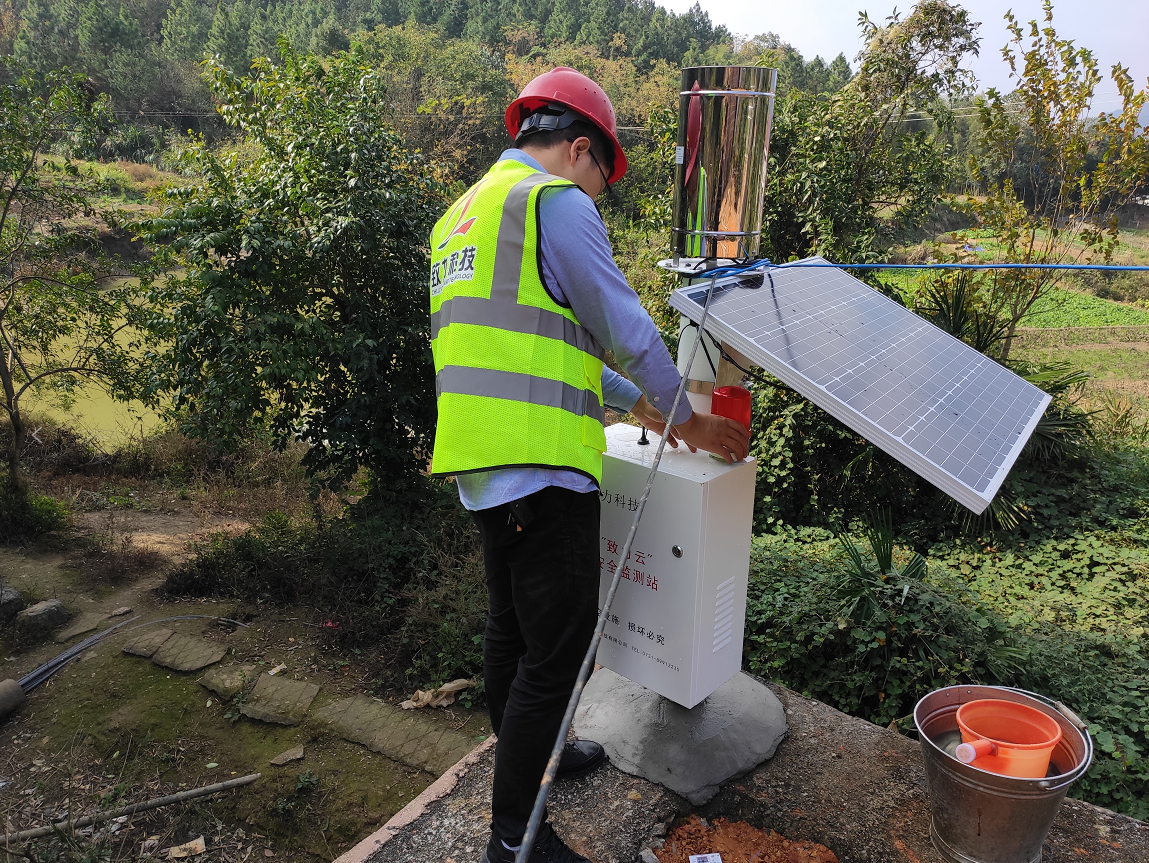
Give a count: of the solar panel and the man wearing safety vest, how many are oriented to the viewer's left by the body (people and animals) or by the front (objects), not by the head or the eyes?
0

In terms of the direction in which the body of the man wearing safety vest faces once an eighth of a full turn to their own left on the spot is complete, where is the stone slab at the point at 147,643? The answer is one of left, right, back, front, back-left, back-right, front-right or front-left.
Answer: front-left

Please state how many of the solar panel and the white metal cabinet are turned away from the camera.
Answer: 0

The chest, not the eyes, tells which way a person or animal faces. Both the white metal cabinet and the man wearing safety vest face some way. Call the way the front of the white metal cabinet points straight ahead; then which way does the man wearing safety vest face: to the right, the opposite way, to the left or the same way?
the opposite way

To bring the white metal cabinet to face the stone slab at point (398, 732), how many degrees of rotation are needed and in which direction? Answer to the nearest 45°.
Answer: approximately 90° to its right

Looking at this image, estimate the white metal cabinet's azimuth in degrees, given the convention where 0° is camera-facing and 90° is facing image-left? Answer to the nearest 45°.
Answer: approximately 45°

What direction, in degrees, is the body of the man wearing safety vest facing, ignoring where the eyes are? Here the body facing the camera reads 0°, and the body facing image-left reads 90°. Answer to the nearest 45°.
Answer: approximately 225°

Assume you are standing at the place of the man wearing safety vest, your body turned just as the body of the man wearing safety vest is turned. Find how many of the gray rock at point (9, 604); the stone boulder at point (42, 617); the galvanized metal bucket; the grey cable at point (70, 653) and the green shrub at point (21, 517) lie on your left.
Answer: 4
